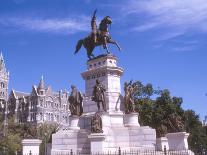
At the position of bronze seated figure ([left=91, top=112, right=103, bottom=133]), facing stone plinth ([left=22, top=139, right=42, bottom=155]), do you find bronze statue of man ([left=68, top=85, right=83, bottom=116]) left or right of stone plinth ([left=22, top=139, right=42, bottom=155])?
right

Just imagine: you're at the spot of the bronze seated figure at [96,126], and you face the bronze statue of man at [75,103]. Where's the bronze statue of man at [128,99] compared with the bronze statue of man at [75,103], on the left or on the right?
right

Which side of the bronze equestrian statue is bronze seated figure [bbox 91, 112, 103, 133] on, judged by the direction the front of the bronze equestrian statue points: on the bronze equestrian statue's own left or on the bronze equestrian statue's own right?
on the bronze equestrian statue's own right

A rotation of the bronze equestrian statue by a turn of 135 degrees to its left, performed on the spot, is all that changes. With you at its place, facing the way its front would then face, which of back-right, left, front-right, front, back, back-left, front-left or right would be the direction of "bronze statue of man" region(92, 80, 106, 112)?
back-left

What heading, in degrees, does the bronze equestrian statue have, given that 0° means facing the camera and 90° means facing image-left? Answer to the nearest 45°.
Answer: approximately 270°

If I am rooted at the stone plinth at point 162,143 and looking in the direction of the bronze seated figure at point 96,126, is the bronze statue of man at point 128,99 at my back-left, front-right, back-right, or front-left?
front-right
